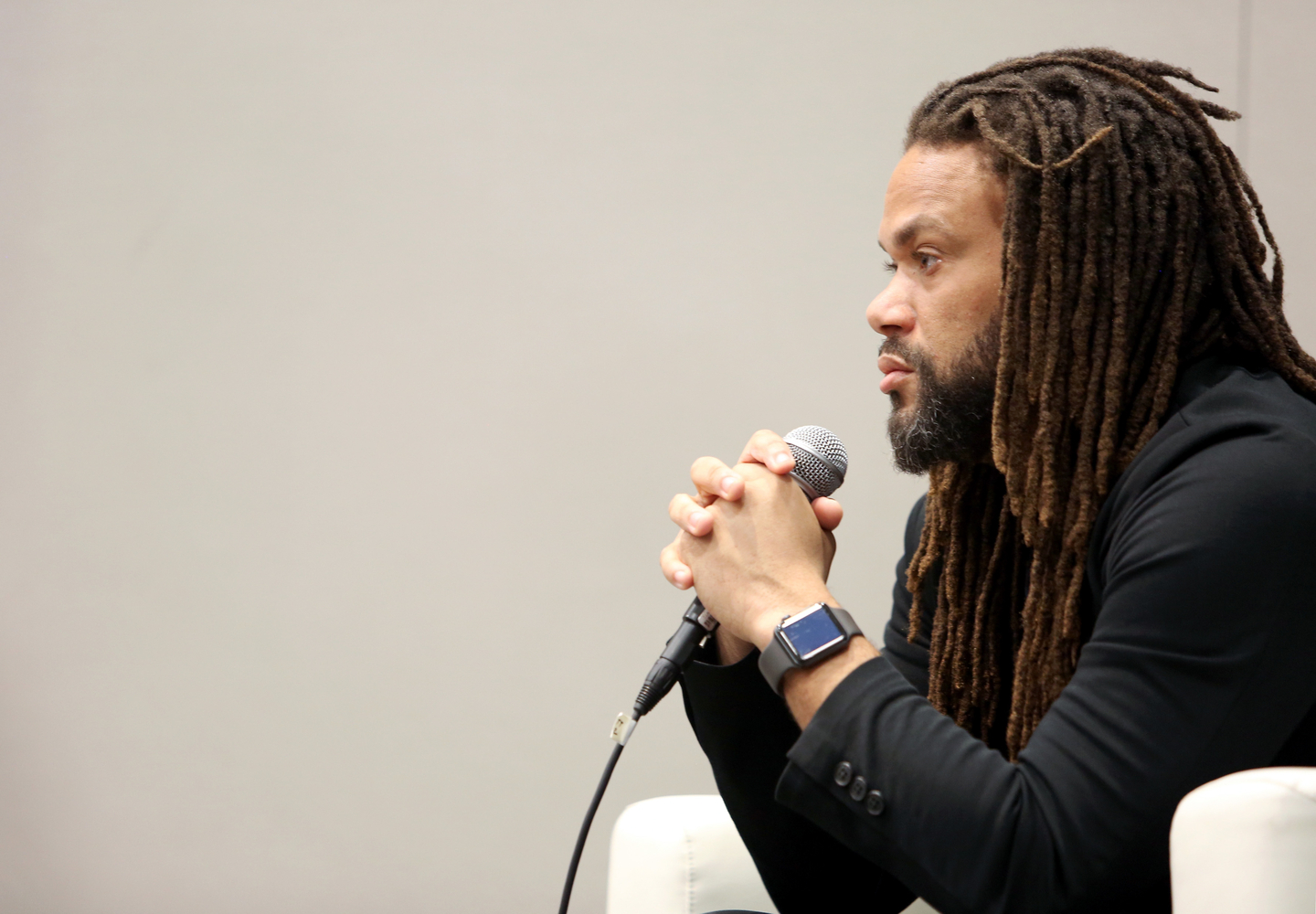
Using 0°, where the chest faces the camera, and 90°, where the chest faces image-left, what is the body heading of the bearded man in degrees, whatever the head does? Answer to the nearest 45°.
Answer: approximately 90°

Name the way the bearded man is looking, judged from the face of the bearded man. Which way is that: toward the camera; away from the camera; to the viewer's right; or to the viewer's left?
to the viewer's left
